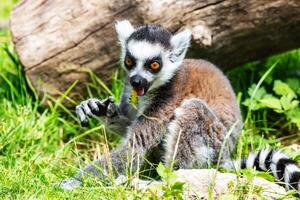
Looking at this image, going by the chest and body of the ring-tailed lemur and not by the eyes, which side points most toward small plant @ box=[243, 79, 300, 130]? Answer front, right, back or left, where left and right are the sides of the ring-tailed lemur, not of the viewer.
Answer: back

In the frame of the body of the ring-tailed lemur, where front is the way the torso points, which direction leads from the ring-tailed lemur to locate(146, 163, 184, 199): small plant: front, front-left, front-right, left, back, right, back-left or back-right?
front-left

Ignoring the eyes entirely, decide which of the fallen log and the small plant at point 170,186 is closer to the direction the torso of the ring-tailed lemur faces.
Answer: the small plant

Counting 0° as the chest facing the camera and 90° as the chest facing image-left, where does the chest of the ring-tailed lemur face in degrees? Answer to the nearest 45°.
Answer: approximately 45°
